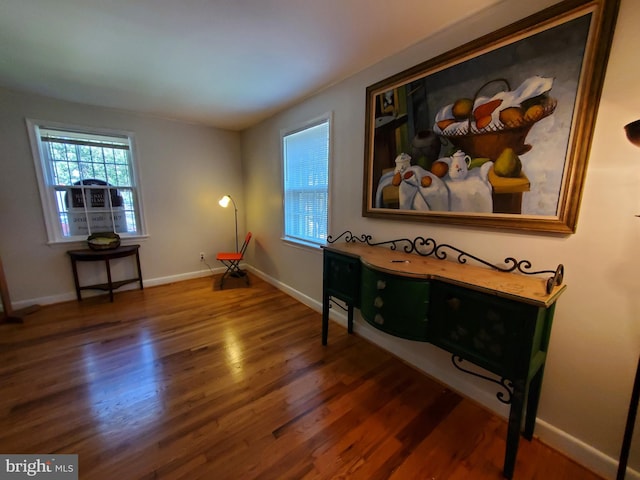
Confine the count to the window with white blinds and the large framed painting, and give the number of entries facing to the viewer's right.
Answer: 0

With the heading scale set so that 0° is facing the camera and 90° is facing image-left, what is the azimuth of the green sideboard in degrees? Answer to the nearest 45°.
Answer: approximately 45°

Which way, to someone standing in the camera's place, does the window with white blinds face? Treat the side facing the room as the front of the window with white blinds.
facing the viewer and to the left of the viewer

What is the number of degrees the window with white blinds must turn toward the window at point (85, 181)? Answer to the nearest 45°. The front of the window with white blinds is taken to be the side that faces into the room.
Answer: approximately 45° to its right

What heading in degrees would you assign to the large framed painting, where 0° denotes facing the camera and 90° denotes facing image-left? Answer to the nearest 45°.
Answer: approximately 45°

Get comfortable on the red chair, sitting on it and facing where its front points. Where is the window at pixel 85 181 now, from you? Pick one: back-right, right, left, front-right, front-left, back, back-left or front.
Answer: front

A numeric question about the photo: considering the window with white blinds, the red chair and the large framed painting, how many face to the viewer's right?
0

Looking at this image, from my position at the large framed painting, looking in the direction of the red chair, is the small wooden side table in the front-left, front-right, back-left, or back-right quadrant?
front-left

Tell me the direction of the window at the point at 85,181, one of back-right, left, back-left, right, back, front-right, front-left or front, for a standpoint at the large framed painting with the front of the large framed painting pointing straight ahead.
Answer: front-right
